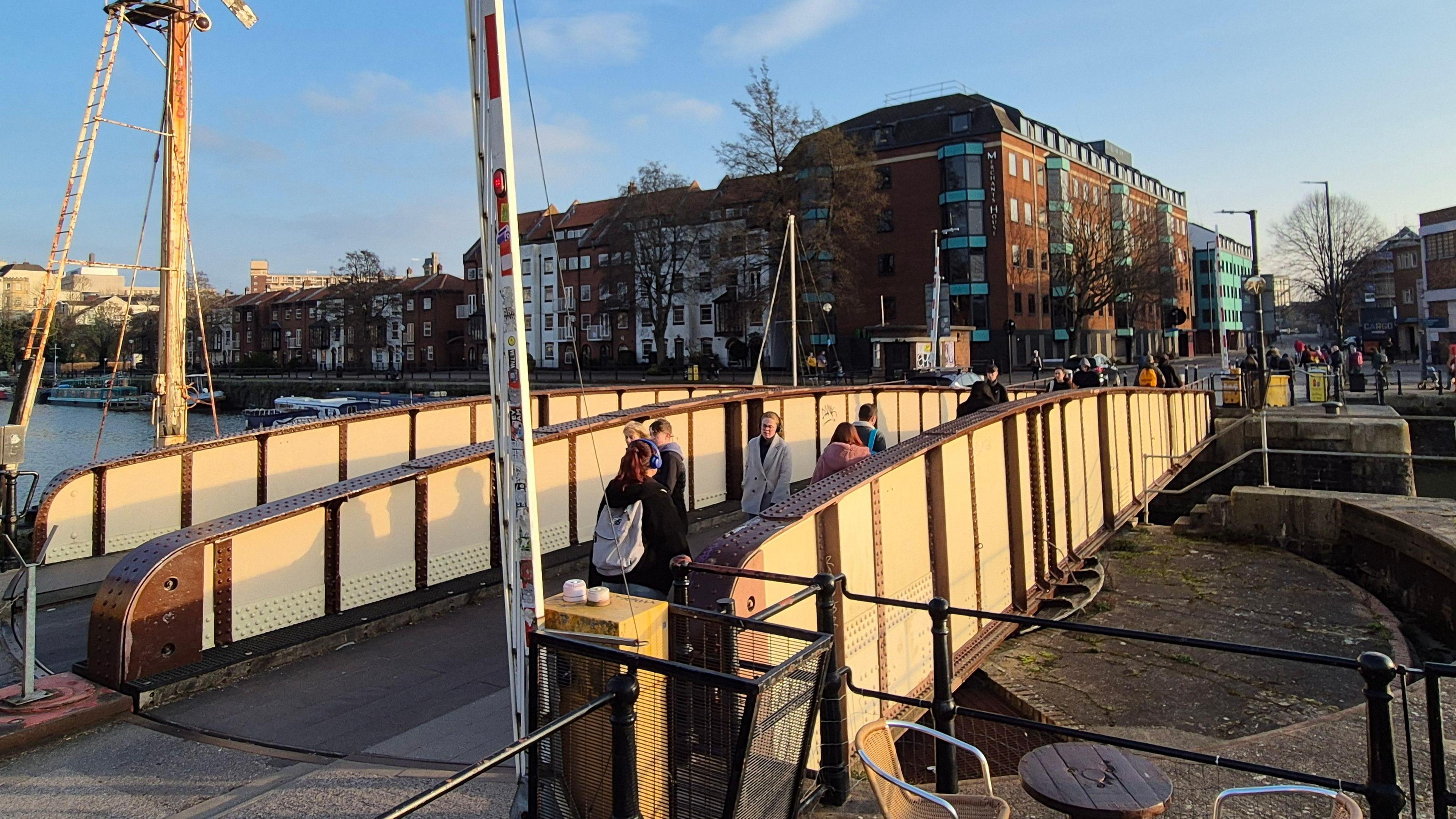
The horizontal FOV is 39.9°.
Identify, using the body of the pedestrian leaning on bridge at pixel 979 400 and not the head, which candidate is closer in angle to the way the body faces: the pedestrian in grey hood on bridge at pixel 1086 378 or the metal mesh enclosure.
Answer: the metal mesh enclosure

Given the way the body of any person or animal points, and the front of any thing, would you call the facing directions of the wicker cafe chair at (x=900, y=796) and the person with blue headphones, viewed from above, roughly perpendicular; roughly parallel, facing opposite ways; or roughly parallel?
roughly perpendicular

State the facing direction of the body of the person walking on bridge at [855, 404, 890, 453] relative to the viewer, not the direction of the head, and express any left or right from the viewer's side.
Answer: facing away from the viewer and to the right of the viewer

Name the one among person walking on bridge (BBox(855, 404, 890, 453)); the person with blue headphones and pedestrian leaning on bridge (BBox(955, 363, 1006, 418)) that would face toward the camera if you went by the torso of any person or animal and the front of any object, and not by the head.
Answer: the pedestrian leaning on bridge

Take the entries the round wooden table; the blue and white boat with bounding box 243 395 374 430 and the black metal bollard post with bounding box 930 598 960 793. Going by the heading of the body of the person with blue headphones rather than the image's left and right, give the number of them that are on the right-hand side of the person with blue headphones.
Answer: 2

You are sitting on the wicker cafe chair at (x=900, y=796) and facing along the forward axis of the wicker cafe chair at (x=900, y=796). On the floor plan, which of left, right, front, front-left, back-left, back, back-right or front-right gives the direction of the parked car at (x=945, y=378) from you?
back-left

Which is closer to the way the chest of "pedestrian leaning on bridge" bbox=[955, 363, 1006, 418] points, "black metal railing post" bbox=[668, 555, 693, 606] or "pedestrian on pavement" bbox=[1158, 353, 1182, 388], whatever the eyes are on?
the black metal railing post

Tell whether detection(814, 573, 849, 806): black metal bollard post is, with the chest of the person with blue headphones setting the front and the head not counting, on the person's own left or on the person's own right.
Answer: on the person's own right

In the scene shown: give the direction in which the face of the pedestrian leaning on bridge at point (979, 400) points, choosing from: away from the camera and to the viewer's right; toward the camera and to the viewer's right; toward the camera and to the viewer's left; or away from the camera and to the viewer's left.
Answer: toward the camera and to the viewer's left

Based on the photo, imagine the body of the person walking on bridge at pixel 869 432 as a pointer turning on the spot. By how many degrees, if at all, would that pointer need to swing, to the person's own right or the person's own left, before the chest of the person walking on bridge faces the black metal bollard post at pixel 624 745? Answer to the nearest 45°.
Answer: approximately 135° to the person's own right

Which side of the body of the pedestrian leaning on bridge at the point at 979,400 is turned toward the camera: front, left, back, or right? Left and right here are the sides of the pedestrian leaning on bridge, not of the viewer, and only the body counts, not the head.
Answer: front

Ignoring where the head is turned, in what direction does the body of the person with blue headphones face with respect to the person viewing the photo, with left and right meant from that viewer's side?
facing away from the viewer and to the right of the viewer

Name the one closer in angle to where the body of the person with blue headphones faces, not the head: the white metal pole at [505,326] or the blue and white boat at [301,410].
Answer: the blue and white boat

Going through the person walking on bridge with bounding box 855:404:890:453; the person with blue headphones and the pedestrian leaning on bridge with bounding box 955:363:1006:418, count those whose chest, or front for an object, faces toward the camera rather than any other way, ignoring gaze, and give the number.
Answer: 1
